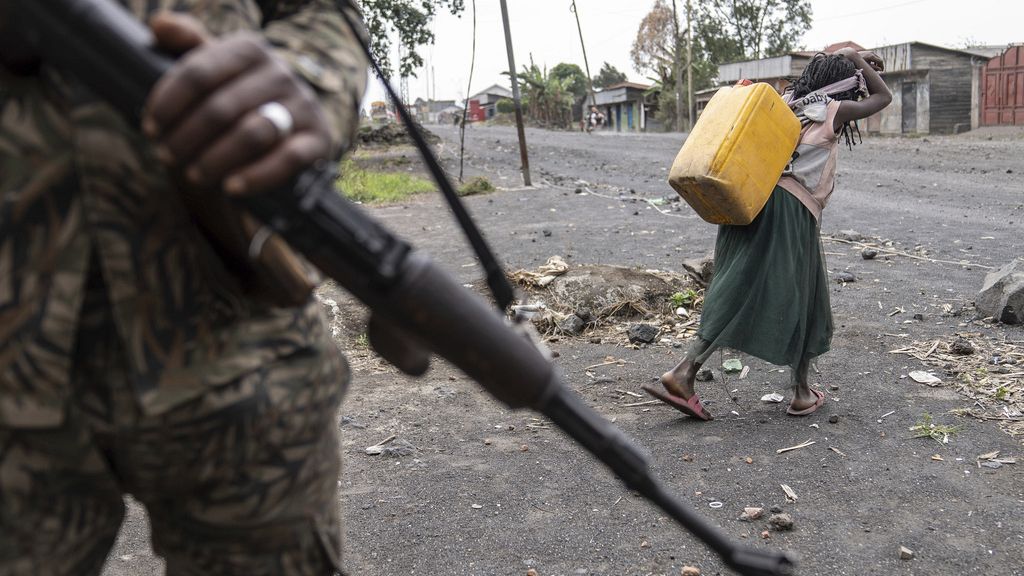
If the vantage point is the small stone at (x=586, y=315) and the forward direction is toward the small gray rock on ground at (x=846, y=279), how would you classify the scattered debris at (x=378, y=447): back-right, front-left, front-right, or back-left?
back-right

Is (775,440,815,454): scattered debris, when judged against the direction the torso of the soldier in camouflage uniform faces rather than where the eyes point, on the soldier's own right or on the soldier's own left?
on the soldier's own left
